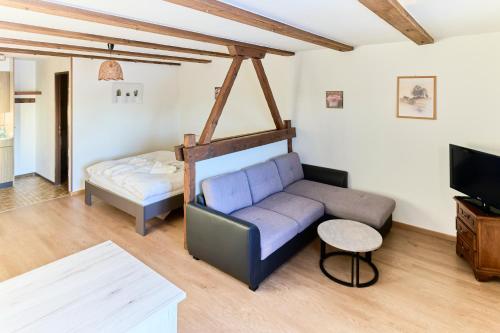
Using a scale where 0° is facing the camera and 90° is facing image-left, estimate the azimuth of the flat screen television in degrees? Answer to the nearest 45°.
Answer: approximately 45°

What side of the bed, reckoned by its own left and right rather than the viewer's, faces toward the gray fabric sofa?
left

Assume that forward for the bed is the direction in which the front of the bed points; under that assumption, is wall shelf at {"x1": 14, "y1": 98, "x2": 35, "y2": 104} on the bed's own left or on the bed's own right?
on the bed's own right

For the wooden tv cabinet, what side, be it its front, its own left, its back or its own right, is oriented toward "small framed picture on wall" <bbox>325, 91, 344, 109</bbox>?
right

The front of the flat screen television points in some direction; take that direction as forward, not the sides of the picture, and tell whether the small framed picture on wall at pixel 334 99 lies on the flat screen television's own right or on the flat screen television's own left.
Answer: on the flat screen television's own right

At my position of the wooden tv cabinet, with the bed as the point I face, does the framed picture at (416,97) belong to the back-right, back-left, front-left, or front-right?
front-right

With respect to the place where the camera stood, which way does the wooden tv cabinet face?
facing the viewer and to the left of the viewer

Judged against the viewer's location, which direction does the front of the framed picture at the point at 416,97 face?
facing the viewer

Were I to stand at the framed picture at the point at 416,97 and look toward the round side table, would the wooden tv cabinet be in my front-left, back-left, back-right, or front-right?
front-left

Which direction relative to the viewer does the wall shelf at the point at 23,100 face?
toward the camera
